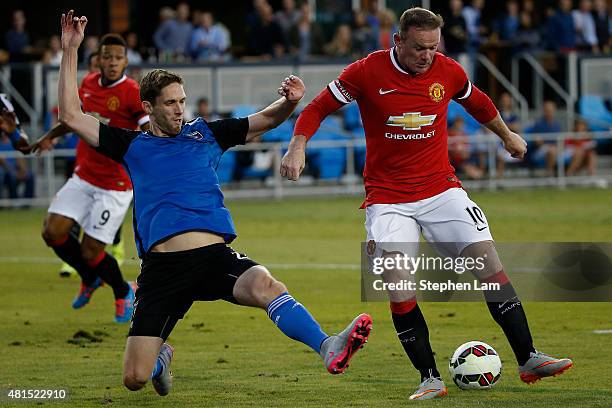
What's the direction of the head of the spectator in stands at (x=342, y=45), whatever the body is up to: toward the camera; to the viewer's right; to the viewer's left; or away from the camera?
toward the camera

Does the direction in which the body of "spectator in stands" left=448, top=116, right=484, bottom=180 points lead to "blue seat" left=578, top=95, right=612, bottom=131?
no

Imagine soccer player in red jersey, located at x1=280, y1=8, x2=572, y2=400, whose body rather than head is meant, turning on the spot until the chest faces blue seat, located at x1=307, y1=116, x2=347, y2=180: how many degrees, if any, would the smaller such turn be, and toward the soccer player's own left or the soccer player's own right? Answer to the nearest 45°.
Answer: approximately 180°

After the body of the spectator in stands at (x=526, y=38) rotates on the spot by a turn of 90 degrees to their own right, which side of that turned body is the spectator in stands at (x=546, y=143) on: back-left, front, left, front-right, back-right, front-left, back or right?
left

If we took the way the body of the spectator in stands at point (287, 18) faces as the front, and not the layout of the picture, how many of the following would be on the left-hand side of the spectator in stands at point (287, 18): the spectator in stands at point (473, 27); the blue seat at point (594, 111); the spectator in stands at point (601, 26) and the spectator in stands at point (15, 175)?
3

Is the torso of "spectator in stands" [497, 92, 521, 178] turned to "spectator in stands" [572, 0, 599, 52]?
no

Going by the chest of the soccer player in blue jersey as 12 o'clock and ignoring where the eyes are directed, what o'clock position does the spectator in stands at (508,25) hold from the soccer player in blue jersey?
The spectator in stands is roughly at 8 o'clock from the soccer player in blue jersey.

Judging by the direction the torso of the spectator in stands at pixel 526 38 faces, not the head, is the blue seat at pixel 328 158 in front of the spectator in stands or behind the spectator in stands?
in front

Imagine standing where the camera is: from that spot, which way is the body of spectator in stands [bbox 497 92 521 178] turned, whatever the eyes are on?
toward the camera

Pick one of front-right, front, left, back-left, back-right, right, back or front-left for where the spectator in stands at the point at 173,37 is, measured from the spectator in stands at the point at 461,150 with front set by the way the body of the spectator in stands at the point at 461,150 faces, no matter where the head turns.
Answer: back-right

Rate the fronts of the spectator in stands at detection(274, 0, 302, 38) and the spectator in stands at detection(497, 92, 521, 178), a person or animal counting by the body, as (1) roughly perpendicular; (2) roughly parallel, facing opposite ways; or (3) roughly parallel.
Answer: roughly parallel

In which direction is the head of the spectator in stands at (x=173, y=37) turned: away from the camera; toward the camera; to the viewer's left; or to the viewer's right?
toward the camera

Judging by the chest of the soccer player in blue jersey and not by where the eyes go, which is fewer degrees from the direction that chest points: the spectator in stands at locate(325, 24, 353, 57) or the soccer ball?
the soccer ball

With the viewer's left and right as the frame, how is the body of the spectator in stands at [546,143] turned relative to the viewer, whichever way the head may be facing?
facing the viewer

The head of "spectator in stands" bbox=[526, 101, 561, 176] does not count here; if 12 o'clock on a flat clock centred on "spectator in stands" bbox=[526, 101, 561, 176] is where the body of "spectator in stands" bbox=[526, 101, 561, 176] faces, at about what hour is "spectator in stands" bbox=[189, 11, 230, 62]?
"spectator in stands" bbox=[189, 11, 230, 62] is roughly at 3 o'clock from "spectator in stands" bbox=[526, 101, 561, 176].

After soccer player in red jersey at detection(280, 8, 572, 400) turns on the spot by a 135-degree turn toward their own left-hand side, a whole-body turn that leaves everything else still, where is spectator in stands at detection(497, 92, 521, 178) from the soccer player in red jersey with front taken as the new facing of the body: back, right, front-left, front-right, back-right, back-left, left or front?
front-left

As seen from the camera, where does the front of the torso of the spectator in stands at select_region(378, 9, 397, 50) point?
toward the camera

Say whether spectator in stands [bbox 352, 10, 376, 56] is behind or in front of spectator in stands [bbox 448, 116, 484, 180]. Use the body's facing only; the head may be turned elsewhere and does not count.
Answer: behind
